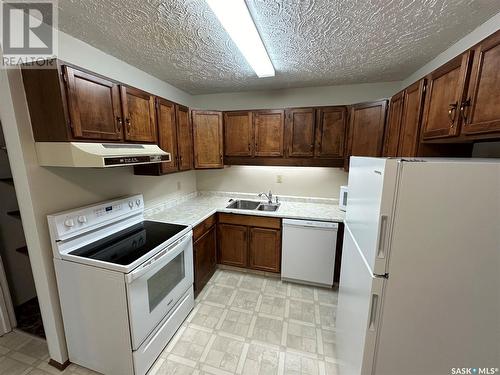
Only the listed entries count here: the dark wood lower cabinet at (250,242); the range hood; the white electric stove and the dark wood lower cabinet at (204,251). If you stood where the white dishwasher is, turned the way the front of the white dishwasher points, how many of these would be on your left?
0

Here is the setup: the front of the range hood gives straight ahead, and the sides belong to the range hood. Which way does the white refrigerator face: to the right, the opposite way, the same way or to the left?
the opposite way

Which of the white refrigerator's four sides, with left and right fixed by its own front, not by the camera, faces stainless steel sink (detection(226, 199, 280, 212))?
right

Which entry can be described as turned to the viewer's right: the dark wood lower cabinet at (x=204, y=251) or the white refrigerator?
the dark wood lower cabinet

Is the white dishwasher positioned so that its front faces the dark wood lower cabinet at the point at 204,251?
no

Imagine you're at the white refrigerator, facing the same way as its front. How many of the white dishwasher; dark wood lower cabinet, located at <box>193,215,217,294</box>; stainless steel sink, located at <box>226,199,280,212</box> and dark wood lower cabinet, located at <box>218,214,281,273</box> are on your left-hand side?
0

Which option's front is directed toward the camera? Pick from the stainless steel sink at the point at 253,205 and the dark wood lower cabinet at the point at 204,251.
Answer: the stainless steel sink

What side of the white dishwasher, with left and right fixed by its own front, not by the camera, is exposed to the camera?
front

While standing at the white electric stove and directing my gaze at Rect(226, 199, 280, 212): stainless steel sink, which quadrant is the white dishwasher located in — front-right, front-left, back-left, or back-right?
front-right

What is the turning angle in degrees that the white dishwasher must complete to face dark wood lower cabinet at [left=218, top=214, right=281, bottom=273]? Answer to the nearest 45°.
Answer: approximately 90° to its right

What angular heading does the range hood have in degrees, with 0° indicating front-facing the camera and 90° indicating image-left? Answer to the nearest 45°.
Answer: approximately 315°

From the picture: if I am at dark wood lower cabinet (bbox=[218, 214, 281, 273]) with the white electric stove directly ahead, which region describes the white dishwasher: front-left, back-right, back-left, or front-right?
back-left

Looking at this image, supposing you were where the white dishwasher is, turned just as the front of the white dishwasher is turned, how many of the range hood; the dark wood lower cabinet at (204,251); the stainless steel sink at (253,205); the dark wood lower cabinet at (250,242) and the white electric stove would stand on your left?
0

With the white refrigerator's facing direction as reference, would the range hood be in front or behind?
in front

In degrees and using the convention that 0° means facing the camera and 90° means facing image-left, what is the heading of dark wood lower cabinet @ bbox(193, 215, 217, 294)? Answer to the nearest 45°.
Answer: approximately 270°

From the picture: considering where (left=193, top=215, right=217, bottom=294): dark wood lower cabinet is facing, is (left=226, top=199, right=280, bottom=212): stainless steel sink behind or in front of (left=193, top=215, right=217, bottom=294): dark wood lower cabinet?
in front

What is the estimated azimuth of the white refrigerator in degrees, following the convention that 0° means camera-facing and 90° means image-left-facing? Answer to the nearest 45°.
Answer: approximately 45°

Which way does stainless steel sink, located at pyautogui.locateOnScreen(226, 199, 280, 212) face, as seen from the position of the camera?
facing the viewer
